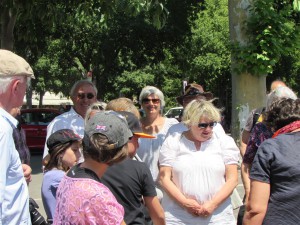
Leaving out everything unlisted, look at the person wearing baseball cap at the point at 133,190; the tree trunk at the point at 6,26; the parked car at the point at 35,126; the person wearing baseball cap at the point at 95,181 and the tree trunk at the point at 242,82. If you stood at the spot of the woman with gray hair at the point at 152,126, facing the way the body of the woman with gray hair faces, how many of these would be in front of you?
2

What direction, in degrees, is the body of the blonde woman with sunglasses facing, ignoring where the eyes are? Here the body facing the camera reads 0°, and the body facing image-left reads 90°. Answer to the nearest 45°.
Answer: approximately 0°

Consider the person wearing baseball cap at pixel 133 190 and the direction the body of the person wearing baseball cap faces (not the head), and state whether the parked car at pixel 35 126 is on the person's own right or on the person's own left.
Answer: on the person's own left

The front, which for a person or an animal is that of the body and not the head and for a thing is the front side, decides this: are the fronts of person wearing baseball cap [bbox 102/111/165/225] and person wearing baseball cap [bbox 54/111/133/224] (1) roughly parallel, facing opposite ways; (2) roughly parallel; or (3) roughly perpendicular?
roughly parallel

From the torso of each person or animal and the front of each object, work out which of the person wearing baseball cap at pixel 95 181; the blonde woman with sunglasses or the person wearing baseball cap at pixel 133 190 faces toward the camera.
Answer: the blonde woman with sunglasses

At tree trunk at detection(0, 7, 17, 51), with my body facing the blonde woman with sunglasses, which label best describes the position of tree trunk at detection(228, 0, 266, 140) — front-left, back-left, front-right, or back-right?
front-left

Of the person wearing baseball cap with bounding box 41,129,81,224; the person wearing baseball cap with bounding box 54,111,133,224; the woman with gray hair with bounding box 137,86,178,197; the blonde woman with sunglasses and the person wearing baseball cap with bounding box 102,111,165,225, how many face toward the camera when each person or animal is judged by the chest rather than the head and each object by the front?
2

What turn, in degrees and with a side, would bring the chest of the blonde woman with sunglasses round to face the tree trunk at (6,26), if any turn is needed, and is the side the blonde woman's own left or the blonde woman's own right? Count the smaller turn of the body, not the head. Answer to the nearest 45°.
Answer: approximately 135° to the blonde woman's own right

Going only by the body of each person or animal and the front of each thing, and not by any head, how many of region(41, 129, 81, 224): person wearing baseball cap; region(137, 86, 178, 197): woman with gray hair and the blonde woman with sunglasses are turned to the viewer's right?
1

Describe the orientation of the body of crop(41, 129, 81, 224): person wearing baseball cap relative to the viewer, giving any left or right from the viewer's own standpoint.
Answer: facing to the right of the viewer

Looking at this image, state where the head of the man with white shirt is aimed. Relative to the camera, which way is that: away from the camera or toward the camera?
toward the camera

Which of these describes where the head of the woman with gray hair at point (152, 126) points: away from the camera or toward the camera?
toward the camera

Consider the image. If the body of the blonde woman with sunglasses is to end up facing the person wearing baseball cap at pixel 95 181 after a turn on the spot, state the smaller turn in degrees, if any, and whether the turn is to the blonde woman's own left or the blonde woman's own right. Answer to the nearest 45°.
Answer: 0° — they already face them

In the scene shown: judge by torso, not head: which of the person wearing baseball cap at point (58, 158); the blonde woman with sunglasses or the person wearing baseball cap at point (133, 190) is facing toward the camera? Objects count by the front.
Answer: the blonde woman with sunglasses

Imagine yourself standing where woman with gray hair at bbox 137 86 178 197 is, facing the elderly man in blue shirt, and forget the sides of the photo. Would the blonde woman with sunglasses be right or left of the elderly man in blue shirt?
left

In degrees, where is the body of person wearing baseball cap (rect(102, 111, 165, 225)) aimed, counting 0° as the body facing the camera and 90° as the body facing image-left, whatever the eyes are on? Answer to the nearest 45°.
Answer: approximately 225°

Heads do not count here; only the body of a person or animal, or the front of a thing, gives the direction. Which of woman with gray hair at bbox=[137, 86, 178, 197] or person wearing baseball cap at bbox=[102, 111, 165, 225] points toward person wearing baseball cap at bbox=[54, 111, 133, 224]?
the woman with gray hair

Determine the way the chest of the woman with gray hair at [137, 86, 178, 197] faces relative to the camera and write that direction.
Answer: toward the camera
